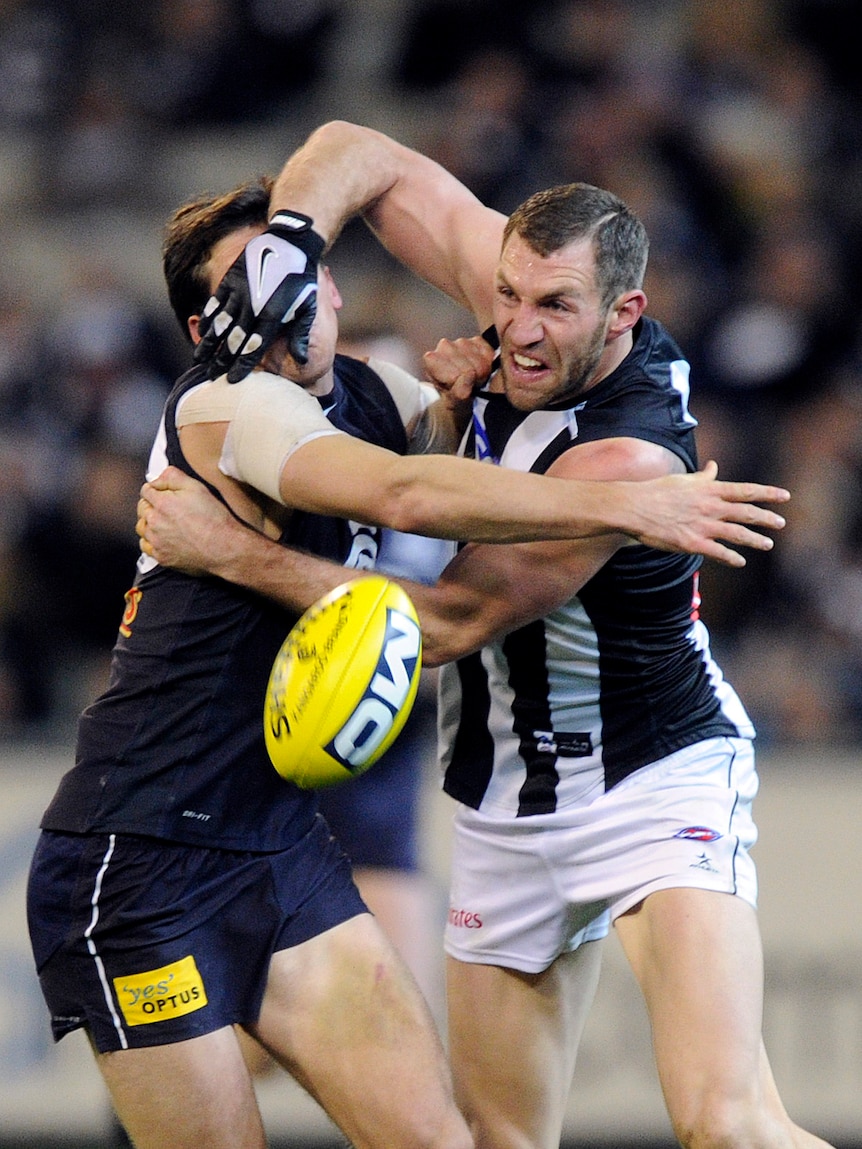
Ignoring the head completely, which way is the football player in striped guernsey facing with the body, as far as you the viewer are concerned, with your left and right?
facing the viewer and to the left of the viewer

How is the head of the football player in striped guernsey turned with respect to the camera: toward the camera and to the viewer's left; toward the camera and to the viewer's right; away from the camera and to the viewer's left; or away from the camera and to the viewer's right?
toward the camera and to the viewer's left

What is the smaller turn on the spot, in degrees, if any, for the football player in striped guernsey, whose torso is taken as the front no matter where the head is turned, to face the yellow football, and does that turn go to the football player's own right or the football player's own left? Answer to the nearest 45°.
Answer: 0° — they already face it

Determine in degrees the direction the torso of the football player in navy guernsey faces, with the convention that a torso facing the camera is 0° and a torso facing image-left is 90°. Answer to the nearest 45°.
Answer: approximately 315°
